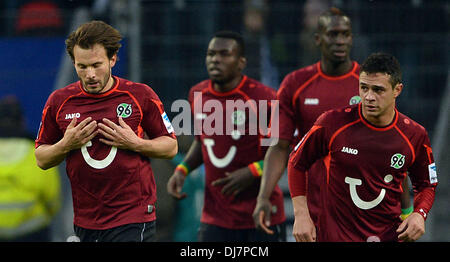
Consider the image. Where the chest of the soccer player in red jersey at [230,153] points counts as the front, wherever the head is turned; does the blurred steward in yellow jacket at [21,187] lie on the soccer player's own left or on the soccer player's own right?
on the soccer player's own right

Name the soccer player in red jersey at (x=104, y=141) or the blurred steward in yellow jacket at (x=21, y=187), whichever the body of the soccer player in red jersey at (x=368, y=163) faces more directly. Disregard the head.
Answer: the soccer player in red jersey

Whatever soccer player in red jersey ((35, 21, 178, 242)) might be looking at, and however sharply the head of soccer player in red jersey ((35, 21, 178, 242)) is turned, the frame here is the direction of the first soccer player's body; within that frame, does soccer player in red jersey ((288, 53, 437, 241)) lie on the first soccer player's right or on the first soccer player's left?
on the first soccer player's left

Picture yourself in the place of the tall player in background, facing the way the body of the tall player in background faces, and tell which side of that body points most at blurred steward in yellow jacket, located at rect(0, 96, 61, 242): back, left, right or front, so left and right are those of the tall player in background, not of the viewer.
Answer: right

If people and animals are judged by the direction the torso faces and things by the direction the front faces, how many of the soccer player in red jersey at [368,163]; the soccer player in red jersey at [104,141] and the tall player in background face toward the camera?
3

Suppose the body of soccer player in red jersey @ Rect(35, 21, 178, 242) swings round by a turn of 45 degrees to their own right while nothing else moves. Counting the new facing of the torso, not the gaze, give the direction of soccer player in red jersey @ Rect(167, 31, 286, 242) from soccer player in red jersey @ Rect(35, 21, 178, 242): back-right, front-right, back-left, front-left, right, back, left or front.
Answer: back

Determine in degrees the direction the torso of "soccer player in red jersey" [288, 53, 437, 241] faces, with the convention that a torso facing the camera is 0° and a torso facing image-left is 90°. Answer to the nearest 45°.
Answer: approximately 0°
